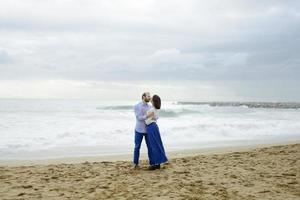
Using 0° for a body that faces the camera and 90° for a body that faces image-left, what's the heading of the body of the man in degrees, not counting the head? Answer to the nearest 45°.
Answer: approximately 315°
